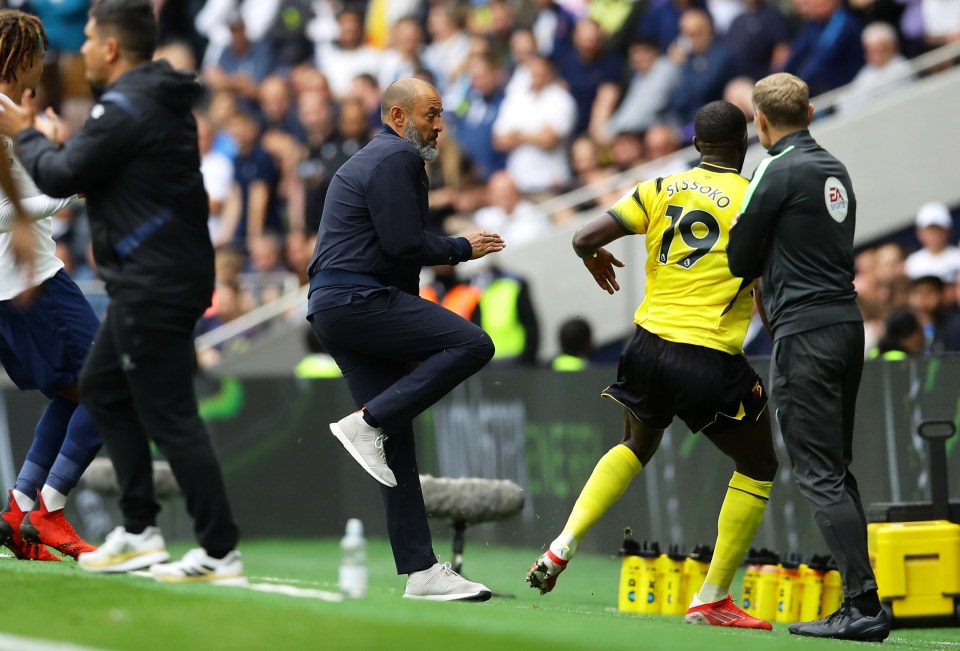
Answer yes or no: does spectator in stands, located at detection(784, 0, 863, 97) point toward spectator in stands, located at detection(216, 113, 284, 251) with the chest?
no

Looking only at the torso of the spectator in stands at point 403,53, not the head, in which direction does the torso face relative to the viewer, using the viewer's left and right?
facing the viewer

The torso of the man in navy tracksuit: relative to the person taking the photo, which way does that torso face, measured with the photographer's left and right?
facing to the right of the viewer

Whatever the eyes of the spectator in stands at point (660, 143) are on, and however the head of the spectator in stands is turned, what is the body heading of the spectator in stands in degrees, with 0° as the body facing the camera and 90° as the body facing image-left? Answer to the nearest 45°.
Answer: approximately 45°

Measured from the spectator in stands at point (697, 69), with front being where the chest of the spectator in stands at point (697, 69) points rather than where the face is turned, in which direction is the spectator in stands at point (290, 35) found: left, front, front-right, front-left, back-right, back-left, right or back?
right

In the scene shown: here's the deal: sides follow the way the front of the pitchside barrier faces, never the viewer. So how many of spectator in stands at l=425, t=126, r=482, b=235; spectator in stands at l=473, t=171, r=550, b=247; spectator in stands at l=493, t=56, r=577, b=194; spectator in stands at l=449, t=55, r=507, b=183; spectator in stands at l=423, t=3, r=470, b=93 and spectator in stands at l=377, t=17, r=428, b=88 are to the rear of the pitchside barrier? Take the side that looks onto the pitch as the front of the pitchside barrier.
6

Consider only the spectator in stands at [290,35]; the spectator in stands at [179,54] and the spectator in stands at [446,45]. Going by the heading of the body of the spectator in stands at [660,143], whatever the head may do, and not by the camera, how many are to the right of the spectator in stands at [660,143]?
3

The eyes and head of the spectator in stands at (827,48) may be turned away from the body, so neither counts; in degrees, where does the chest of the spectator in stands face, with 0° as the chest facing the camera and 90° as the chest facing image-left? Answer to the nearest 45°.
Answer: approximately 45°

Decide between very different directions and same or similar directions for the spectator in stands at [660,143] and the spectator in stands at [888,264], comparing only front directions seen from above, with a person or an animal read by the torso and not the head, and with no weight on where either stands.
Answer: same or similar directions

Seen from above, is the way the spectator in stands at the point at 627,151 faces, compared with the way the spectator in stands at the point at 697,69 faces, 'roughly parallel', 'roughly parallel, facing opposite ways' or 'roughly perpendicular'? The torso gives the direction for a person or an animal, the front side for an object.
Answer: roughly parallel

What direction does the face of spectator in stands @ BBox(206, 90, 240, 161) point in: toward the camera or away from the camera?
toward the camera

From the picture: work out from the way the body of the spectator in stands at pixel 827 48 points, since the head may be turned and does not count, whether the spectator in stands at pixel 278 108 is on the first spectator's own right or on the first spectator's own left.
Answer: on the first spectator's own right

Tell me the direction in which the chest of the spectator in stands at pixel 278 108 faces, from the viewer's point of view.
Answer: toward the camera
